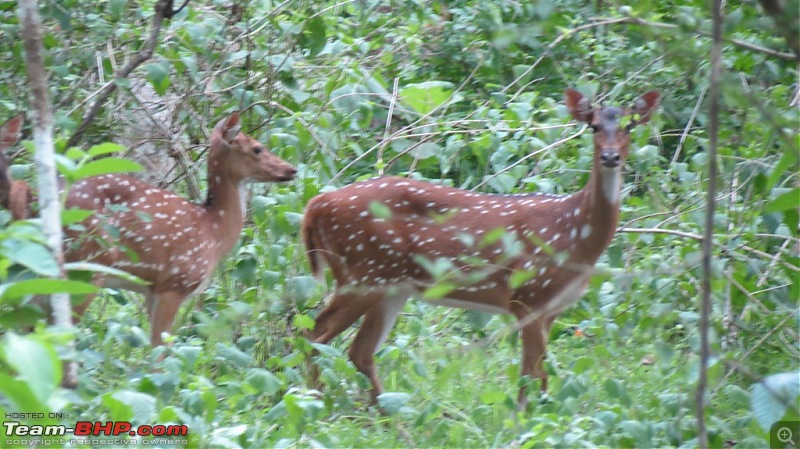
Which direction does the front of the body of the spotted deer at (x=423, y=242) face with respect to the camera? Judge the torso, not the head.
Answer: to the viewer's right

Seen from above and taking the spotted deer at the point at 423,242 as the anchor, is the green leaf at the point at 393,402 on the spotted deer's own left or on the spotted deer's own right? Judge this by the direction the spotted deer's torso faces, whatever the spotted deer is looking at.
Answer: on the spotted deer's own right

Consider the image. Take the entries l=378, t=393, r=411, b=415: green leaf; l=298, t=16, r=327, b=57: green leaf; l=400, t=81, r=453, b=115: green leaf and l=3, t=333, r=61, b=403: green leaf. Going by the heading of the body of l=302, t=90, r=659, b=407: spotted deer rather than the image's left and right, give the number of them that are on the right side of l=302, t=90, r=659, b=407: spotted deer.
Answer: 2

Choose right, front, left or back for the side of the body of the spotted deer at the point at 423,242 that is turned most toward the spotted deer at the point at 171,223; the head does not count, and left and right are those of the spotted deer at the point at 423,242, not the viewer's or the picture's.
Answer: back

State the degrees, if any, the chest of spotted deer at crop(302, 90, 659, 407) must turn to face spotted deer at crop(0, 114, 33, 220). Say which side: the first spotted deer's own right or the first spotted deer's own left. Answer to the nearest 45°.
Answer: approximately 180°

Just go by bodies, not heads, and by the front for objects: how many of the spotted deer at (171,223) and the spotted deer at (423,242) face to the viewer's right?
2

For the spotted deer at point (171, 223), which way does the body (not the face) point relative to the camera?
to the viewer's right
